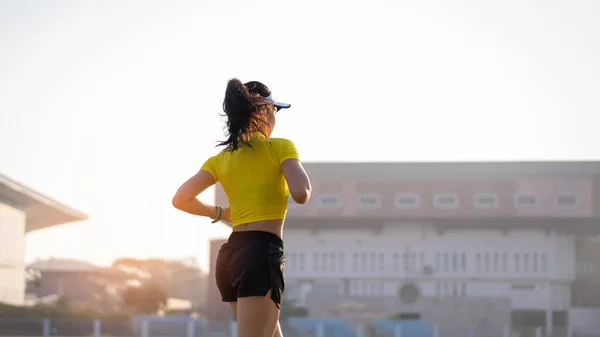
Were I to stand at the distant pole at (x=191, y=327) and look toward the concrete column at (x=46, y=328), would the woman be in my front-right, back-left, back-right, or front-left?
back-left

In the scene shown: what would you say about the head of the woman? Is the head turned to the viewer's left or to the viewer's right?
to the viewer's right

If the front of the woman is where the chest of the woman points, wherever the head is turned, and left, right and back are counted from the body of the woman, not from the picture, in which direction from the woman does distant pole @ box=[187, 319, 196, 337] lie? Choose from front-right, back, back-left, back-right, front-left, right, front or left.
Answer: front-left

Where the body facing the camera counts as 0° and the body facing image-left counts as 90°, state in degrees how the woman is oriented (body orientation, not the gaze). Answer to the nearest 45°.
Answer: approximately 225°
